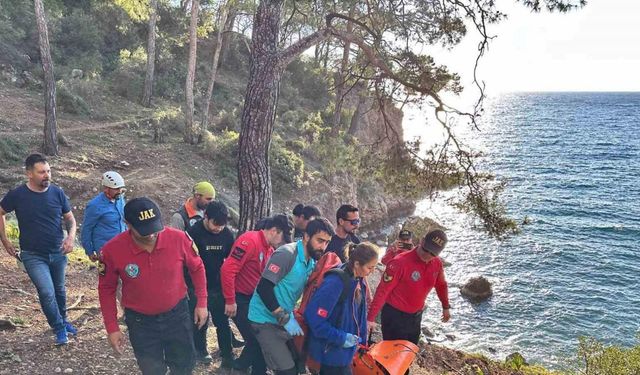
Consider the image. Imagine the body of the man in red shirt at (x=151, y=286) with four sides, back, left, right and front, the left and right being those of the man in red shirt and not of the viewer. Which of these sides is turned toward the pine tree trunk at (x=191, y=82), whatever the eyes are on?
back

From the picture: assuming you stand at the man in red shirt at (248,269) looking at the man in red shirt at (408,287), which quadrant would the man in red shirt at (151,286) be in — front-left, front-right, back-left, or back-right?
back-right

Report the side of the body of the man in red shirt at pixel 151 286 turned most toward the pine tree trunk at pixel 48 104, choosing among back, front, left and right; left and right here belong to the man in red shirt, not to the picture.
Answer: back

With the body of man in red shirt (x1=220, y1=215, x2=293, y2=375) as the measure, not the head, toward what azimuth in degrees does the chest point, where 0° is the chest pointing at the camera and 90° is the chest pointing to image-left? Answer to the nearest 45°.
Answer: approximately 315°

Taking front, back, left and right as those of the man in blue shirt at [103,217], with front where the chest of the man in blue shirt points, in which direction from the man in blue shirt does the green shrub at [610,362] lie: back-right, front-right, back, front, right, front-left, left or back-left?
front-left

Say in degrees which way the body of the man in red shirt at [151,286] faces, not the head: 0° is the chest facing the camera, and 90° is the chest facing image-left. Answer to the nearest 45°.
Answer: approximately 0°

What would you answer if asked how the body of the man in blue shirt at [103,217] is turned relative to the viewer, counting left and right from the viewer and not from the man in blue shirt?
facing the viewer and to the right of the viewer

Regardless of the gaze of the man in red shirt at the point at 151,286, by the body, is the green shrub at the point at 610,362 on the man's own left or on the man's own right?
on the man's own left

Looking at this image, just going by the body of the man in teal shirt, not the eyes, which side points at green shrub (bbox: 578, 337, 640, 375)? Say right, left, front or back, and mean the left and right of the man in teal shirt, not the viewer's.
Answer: left
